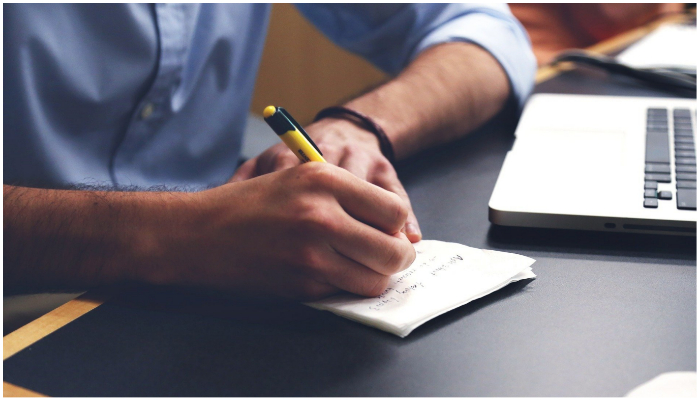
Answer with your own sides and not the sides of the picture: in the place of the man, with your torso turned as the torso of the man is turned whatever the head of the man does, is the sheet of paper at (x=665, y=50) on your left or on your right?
on your left

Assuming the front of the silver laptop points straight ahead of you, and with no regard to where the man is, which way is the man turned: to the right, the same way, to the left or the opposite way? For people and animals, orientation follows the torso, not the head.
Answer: the opposite way

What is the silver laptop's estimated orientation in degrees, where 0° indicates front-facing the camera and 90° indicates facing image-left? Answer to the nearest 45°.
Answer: approximately 90°

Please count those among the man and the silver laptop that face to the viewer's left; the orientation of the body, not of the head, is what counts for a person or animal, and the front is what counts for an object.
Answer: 1

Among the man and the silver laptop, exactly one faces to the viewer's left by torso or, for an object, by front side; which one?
the silver laptop

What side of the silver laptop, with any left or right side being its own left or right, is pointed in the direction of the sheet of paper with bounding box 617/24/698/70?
right
